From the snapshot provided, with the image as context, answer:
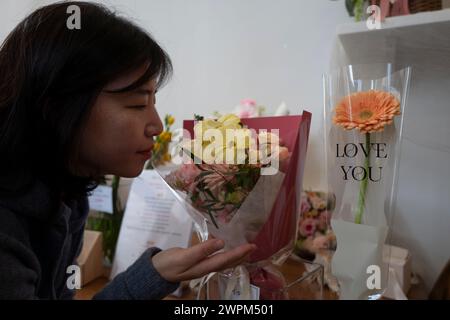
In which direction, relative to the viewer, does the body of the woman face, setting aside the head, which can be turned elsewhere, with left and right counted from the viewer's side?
facing to the right of the viewer

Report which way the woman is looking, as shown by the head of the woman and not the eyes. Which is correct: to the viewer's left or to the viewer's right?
to the viewer's right
